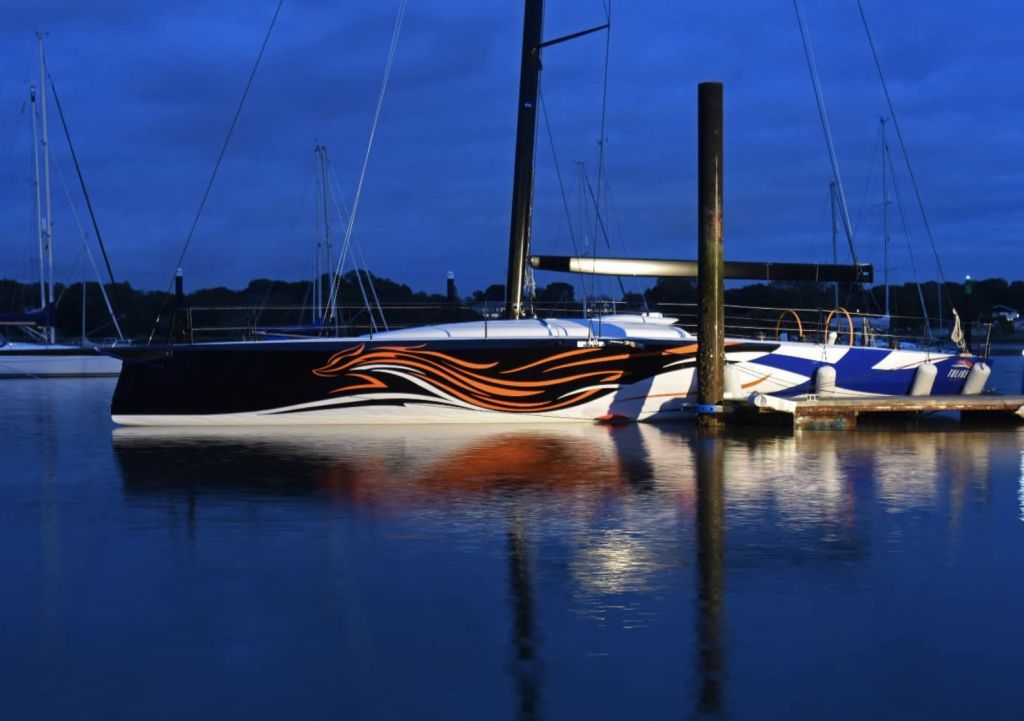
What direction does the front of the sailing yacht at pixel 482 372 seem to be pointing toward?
to the viewer's left

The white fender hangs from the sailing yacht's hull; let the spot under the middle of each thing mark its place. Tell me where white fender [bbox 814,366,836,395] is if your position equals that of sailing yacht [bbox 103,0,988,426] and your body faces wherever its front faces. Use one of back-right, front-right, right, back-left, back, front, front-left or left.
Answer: back

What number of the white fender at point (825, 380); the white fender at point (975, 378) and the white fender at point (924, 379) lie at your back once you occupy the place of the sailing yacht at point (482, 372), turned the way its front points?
3
